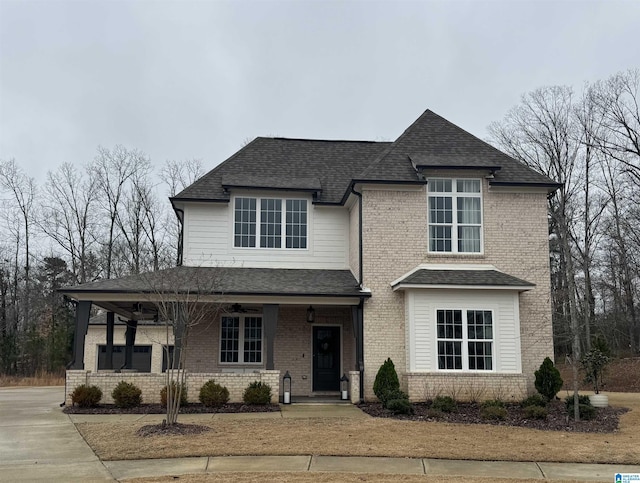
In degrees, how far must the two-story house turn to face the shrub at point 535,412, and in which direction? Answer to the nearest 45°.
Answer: approximately 45° to its left

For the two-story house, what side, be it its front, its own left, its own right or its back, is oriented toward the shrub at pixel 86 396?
right

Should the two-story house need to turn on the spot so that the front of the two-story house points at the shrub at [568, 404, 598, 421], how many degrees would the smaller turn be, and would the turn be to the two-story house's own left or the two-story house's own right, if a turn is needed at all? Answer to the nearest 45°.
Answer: approximately 45° to the two-story house's own left

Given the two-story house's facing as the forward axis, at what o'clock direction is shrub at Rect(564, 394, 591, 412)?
The shrub is roughly at 10 o'clock from the two-story house.

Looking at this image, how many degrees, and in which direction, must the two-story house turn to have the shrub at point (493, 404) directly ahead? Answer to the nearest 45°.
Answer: approximately 45° to its left

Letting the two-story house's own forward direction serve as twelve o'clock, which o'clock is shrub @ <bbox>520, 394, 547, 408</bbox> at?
The shrub is roughly at 10 o'clock from the two-story house.

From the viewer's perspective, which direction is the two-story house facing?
toward the camera
